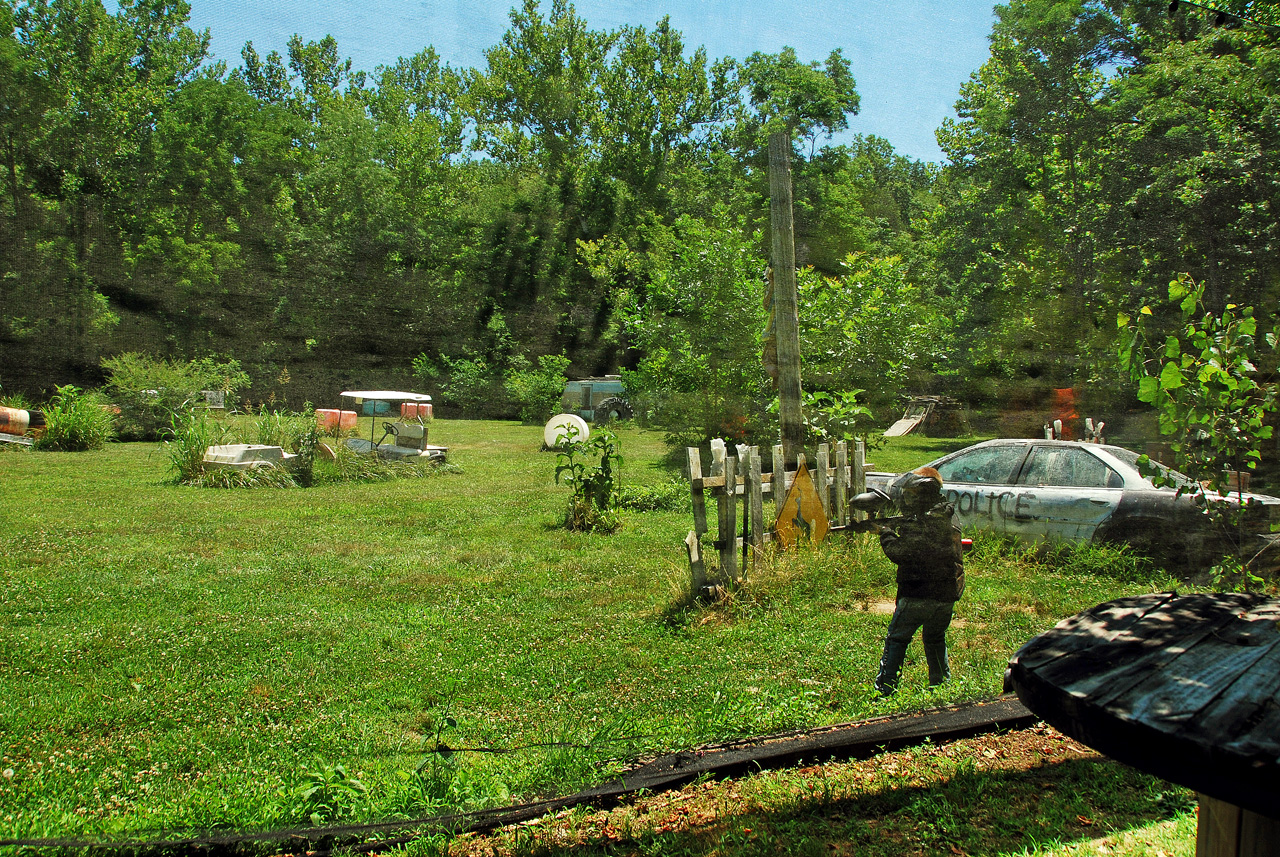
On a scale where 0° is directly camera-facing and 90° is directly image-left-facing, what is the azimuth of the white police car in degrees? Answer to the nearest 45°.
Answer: approximately 135°

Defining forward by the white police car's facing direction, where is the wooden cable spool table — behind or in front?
behind

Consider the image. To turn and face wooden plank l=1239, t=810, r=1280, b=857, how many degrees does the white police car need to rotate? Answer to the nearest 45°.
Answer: approximately 135° to its left

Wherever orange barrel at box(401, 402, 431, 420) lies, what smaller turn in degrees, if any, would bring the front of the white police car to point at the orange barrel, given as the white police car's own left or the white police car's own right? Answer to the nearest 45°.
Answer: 0° — it already faces it

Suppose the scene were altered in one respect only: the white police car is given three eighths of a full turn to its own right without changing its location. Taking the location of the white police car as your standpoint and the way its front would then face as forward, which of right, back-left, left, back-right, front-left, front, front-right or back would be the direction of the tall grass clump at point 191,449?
back

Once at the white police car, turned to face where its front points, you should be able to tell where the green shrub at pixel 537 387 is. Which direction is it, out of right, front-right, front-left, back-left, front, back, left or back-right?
front

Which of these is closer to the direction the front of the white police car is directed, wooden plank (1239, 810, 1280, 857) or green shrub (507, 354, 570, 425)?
the green shrub
